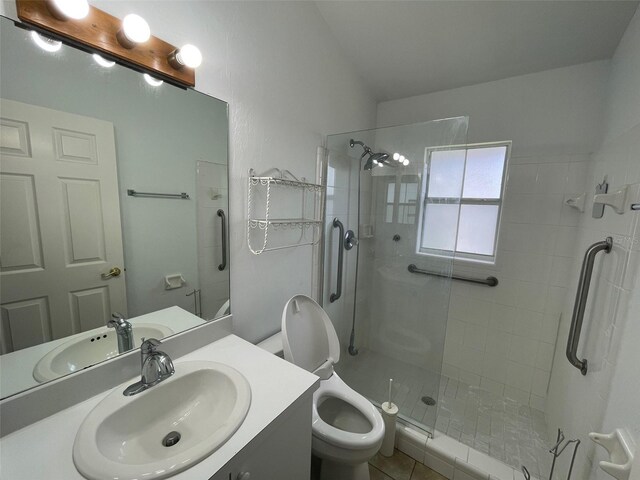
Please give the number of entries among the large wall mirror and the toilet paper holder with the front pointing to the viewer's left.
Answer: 1

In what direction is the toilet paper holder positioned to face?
to the viewer's left

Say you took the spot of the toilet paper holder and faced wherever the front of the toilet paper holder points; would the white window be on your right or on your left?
on your right

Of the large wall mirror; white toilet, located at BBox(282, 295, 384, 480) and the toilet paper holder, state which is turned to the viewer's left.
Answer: the toilet paper holder

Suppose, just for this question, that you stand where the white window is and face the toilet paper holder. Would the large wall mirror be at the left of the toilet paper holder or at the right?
right

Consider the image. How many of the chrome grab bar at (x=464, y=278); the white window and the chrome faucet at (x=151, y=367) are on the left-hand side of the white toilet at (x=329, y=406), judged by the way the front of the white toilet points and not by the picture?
2

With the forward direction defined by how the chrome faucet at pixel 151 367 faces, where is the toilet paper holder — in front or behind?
in front

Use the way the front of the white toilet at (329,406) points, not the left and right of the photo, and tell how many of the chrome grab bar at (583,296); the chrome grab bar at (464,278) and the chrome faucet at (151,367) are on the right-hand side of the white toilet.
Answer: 1

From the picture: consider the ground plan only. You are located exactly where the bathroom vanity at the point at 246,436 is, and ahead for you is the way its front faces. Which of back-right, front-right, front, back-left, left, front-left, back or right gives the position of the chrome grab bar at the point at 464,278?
front-left

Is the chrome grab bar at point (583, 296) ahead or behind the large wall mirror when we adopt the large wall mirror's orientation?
ahead
